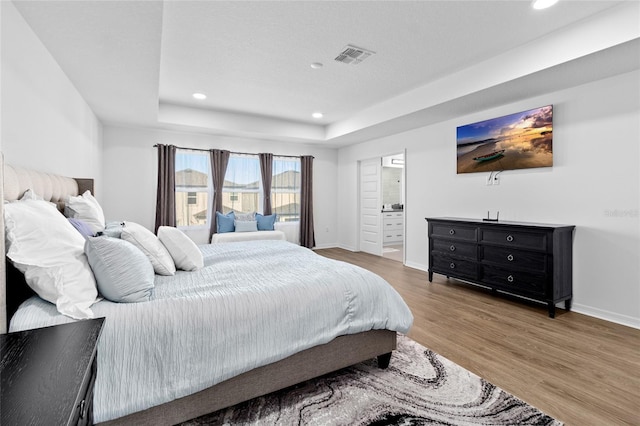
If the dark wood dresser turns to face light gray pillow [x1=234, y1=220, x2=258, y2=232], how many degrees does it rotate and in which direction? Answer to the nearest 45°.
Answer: approximately 45° to its right

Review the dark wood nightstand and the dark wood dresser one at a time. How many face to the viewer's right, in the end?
1

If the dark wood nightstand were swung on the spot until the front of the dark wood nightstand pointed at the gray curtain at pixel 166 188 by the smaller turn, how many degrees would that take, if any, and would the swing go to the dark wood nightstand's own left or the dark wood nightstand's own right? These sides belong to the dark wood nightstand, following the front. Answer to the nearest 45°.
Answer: approximately 90° to the dark wood nightstand's own left

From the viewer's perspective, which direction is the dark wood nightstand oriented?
to the viewer's right

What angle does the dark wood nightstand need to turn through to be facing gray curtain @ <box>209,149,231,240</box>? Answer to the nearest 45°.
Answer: approximately 45° to its left

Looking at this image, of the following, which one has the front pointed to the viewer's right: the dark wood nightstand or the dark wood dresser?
the dark wood nightstand

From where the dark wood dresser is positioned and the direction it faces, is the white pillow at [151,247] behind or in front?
in front

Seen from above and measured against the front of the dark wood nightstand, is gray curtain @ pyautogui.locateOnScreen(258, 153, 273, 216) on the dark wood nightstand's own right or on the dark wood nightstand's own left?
on the dark wood nightstand's own left

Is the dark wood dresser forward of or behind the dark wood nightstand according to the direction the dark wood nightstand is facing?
forward

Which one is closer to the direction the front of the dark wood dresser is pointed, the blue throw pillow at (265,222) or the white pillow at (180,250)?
the white pillow

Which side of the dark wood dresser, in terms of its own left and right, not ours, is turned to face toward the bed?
front

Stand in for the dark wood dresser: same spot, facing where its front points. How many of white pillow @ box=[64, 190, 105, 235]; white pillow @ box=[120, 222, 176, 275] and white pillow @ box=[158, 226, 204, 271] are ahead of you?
3

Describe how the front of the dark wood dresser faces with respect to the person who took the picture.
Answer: facing the viewer and to the left of the viewer
